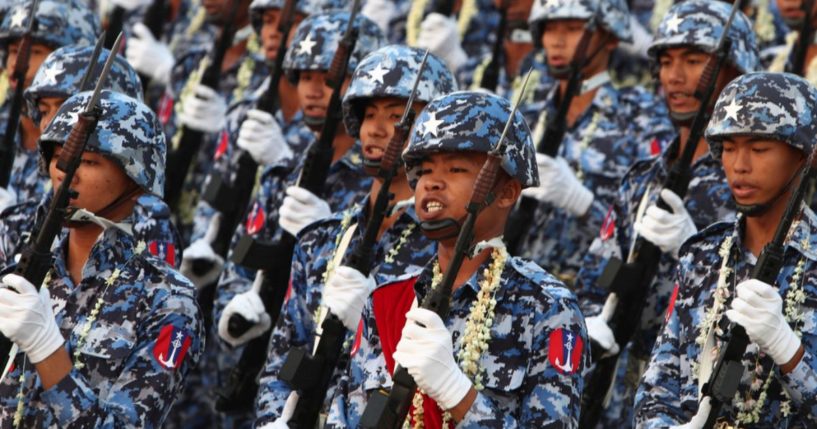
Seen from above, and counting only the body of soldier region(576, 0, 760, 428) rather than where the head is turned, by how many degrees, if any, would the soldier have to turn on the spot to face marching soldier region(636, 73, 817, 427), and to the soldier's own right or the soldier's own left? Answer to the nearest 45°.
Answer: approximately 45° to the soldier's own left

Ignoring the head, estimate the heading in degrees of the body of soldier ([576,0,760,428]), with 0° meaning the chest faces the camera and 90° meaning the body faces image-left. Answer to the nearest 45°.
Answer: approximately 45°

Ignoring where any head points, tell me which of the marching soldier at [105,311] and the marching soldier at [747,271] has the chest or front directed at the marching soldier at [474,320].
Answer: the marching soldier at [747,271]

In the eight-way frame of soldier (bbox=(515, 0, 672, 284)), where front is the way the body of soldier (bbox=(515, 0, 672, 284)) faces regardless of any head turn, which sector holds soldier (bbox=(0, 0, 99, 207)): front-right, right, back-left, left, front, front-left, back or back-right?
front-right

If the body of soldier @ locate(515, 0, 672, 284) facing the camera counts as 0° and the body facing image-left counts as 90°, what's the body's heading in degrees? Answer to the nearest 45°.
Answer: approximately 45°

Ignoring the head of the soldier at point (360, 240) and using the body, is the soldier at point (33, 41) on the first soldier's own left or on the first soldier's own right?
on the first soldier's own right

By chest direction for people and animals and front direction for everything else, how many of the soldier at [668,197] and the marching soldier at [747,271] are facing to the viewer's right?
0

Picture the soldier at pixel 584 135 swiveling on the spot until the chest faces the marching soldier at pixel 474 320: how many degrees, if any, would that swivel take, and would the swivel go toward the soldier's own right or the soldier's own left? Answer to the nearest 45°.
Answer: approximately 45° to the soldier's own left

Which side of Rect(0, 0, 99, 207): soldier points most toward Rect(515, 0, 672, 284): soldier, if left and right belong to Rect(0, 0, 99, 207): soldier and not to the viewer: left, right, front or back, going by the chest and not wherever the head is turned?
left

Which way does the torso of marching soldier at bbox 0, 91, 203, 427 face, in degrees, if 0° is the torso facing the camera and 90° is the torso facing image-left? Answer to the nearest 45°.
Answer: approximately 45°

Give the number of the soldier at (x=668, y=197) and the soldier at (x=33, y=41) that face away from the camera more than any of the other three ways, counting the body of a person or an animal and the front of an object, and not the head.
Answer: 0

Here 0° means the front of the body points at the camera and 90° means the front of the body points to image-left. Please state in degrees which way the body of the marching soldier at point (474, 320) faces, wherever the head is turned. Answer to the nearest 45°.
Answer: approximately 45°

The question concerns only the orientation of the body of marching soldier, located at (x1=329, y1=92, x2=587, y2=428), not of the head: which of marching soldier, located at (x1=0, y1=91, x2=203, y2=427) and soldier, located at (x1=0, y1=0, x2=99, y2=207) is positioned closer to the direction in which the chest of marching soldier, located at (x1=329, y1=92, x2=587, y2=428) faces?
the marching soldier

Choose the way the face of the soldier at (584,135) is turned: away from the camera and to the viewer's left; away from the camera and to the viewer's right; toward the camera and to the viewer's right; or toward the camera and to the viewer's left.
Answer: toward the camera and to the viewer's left
